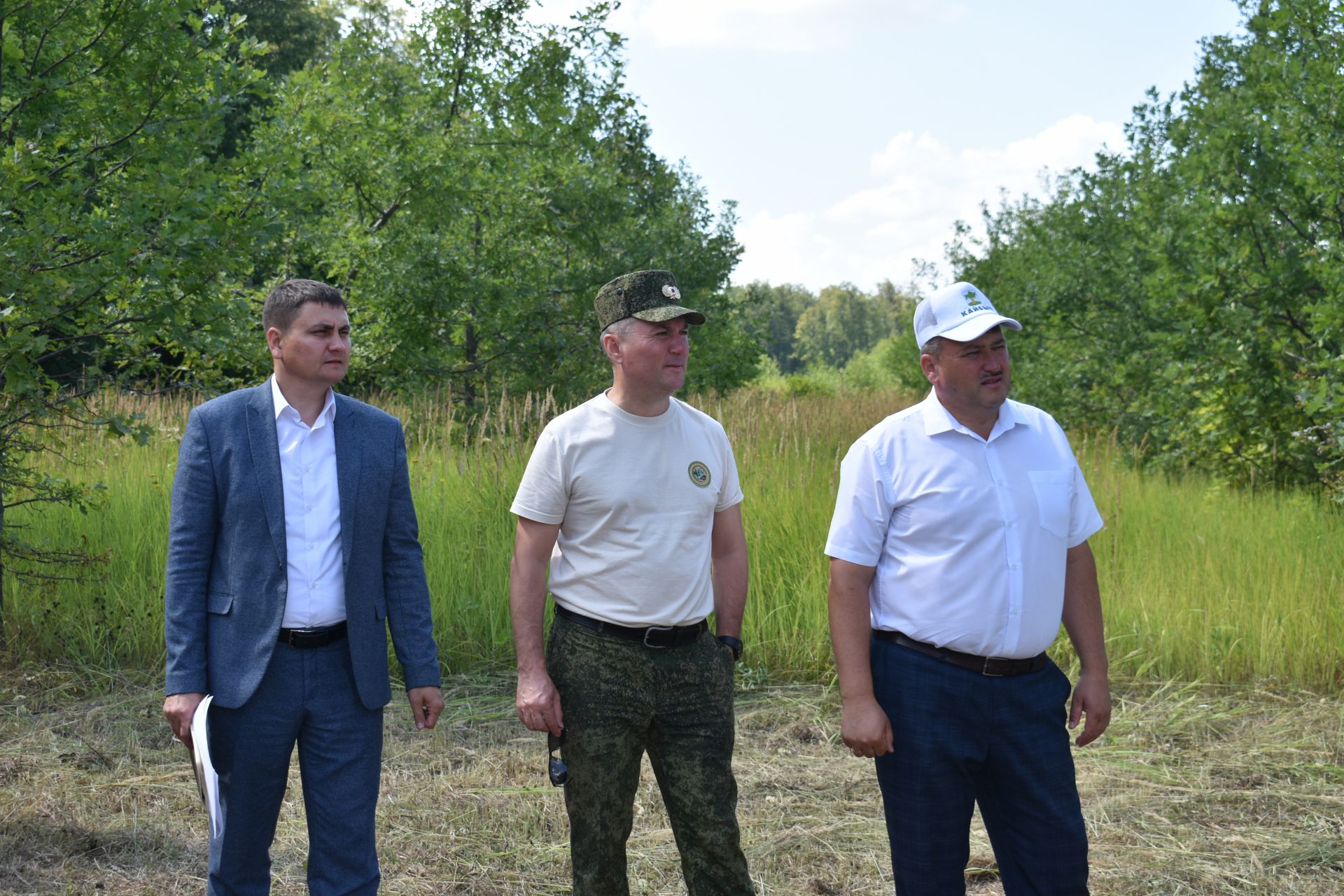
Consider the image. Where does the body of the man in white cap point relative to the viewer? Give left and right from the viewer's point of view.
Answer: facing the viewer and to the right of the viewer

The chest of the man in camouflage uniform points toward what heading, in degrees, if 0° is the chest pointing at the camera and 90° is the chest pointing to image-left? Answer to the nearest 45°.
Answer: approximately 315°

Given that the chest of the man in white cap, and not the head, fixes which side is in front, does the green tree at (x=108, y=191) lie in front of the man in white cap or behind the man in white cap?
behind

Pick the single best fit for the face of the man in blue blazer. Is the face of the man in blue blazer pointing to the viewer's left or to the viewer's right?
to the viewer's right

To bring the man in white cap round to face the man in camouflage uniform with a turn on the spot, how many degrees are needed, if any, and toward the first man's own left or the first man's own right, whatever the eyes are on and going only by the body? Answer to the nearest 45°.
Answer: approximately 135° to the first man's own right

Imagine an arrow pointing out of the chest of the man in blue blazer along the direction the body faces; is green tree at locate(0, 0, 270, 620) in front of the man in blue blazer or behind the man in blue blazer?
behind

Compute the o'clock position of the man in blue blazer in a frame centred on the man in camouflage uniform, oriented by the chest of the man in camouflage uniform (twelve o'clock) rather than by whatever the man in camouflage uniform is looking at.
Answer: The man in blue blazer is roughly at 4 o'clock from the man in camouflage uniform.

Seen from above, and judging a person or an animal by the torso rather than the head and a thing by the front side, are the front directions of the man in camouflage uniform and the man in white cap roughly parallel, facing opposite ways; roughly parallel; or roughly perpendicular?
roughly parallel

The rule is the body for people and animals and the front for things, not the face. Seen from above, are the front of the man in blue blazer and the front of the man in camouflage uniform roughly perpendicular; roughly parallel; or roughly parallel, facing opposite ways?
roughly parallel

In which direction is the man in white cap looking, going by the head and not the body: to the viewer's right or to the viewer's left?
to the viewer's right

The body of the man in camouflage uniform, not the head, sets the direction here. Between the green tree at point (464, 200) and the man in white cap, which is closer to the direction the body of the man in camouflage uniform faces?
the man in white cap

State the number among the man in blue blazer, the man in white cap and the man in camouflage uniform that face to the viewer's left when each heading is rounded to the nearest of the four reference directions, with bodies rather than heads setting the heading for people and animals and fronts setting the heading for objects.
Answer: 0

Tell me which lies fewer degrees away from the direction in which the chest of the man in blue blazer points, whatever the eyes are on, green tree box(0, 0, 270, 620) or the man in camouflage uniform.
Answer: the man in camouflage uniform

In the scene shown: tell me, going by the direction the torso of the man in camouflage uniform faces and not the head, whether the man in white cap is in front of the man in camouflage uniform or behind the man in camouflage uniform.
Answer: in front

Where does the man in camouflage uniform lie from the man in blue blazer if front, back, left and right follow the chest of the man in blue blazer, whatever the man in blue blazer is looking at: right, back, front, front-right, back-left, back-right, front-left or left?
front-left
